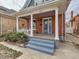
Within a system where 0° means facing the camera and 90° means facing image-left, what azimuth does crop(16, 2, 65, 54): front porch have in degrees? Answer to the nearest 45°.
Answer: approximately 45°
